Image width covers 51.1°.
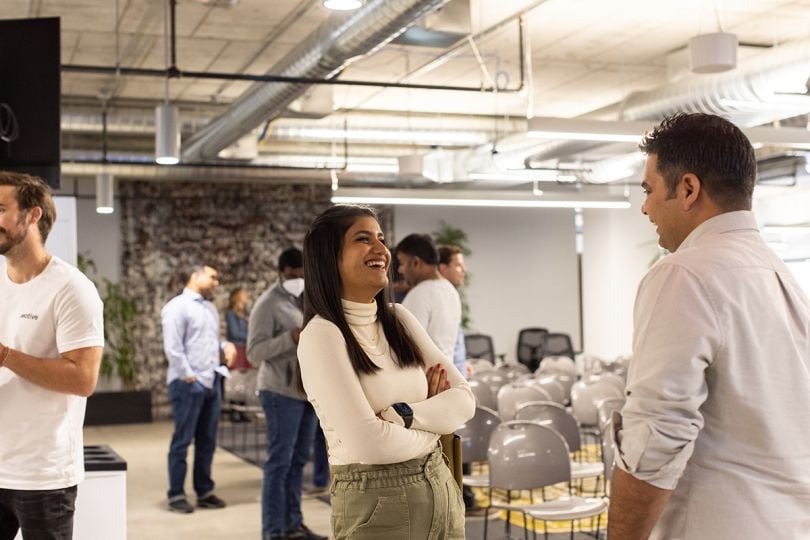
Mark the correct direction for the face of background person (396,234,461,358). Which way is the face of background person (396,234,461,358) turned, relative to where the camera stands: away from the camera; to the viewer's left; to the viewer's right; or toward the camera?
to the viewer's left

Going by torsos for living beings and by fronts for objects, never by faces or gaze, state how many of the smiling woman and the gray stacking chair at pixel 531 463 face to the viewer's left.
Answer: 0

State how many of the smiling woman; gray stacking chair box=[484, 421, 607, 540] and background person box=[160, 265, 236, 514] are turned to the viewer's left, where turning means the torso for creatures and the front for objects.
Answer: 0

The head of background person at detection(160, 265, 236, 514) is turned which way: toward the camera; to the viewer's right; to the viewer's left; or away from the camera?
to the viewer's right

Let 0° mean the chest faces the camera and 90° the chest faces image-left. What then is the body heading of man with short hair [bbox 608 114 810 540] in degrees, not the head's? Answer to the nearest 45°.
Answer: approximately 135°

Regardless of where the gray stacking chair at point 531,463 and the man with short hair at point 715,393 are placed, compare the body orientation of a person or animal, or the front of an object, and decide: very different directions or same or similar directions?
very different directions

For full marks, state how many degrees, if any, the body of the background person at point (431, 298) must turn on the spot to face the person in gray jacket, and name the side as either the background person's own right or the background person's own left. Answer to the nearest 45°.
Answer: approximately 45° to the background person's own left

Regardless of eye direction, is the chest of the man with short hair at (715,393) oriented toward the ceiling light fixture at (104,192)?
yes

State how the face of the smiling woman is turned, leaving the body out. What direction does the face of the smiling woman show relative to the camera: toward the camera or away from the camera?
toward the camera

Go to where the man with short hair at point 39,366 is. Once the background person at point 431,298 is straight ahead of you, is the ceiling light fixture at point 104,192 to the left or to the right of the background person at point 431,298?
left

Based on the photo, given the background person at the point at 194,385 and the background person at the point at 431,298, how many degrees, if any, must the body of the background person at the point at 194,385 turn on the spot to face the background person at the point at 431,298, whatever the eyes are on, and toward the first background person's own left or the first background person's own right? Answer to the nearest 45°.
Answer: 0° — they already face them
